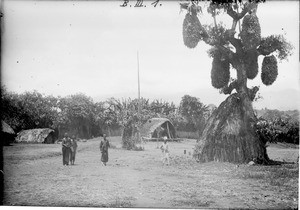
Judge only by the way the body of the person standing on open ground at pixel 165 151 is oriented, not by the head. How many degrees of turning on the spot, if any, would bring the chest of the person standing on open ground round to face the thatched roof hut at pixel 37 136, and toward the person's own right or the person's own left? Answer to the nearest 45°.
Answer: approximately 90° to the person's own right

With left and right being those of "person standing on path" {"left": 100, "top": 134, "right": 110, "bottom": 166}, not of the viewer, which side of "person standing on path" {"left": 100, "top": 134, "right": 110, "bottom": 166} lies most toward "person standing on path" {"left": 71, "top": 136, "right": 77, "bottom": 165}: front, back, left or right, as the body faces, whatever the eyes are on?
right

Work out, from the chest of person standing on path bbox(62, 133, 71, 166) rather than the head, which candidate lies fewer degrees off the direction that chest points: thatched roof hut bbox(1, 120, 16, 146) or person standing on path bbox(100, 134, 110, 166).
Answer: the person standing on path

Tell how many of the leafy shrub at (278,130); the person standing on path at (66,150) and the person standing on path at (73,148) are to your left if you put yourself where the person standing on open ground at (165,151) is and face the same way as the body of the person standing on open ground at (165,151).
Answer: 1

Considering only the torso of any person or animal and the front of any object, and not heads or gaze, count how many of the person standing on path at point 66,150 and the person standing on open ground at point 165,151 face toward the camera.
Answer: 2

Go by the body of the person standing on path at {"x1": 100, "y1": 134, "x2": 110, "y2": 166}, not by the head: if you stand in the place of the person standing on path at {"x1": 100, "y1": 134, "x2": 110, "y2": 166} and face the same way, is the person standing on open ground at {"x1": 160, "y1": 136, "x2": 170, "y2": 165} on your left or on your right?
on your left

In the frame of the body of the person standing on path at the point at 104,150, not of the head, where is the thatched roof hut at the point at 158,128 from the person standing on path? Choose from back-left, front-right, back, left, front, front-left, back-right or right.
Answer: back

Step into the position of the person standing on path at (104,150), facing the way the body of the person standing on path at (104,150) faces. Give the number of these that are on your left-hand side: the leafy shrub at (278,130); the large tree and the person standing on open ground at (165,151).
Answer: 3

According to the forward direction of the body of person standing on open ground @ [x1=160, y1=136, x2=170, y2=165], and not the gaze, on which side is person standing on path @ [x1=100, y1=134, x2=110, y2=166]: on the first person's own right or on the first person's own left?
on the first person's own right
